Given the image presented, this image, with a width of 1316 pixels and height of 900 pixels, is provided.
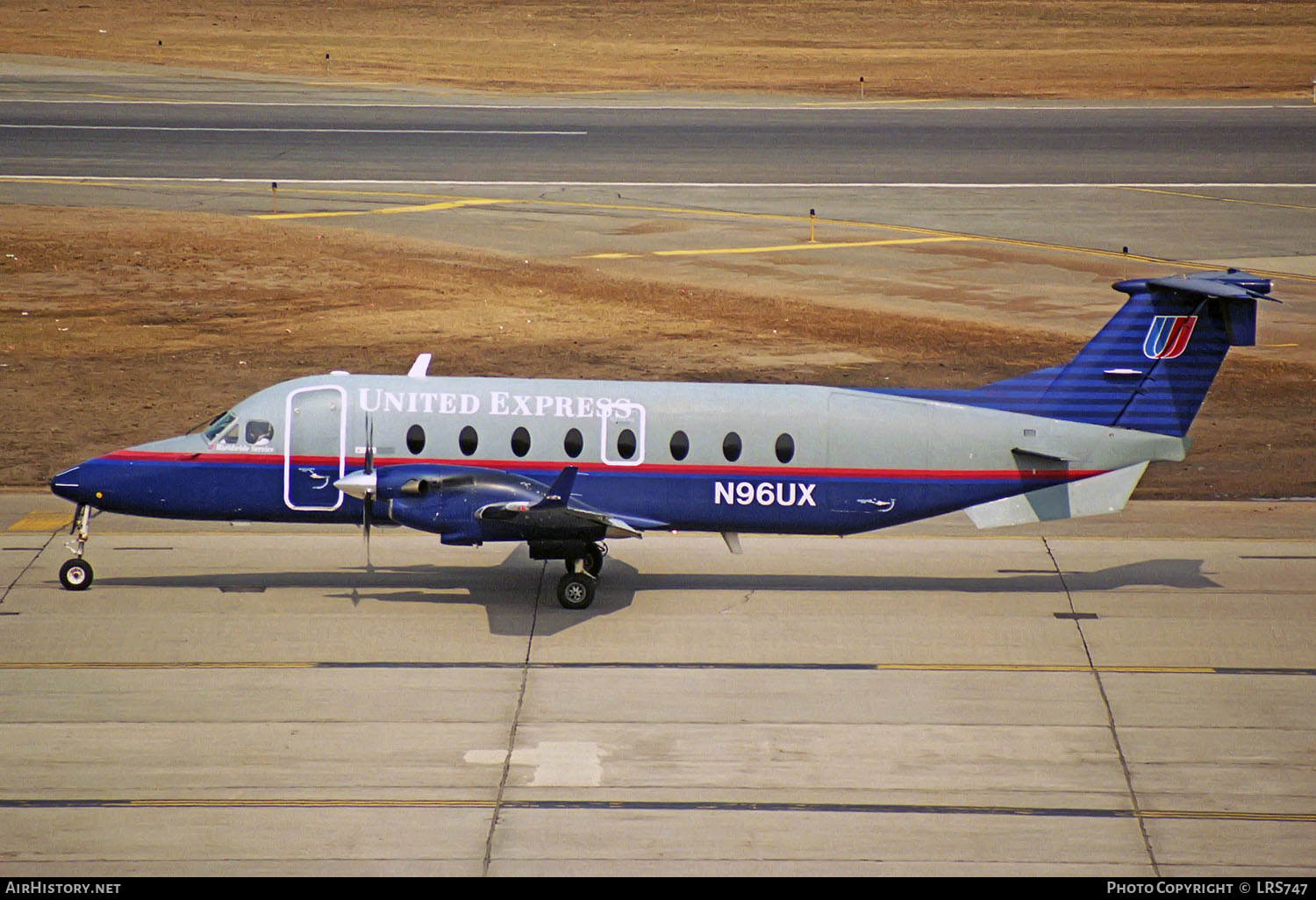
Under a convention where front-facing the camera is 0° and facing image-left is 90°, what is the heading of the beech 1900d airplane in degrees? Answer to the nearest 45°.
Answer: approximately 90°
